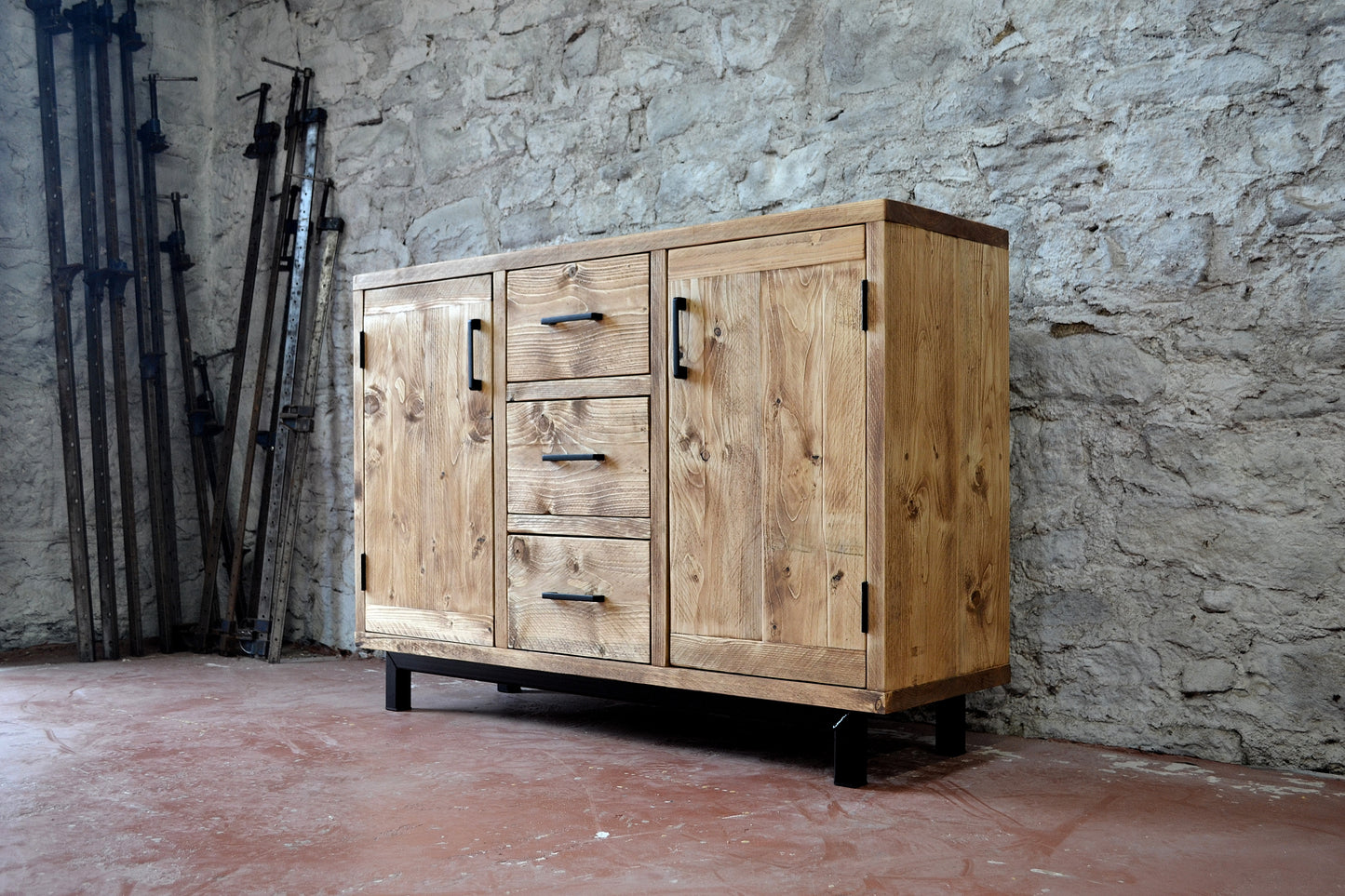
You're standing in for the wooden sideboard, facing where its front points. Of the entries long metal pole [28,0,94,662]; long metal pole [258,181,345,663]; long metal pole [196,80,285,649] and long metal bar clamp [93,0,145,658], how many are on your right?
4

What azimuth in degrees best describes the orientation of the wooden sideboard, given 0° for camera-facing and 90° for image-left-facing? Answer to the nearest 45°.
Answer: approximately 45°

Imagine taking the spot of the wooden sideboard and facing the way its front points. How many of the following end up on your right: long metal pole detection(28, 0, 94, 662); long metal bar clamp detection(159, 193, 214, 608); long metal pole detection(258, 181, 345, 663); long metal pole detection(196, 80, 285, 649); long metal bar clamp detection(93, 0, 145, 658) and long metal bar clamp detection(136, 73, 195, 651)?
6

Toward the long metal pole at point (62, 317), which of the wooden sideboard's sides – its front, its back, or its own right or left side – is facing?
right

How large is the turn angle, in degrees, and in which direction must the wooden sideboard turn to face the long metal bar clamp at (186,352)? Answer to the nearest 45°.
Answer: approximately 90° to its right

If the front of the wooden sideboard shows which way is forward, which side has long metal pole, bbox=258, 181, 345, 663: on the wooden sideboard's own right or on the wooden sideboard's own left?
on the wooden sideboard's own right

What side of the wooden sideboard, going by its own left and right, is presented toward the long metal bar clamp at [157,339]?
right

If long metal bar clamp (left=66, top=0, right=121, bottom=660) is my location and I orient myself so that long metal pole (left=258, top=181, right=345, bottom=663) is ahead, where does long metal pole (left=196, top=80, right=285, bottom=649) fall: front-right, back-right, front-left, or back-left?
front-left

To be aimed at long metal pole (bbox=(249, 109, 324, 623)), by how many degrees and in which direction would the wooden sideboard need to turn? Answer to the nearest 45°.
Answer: approximately 90° to its right

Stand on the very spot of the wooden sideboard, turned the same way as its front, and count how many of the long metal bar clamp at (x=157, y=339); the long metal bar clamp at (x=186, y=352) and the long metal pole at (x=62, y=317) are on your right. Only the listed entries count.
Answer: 3
